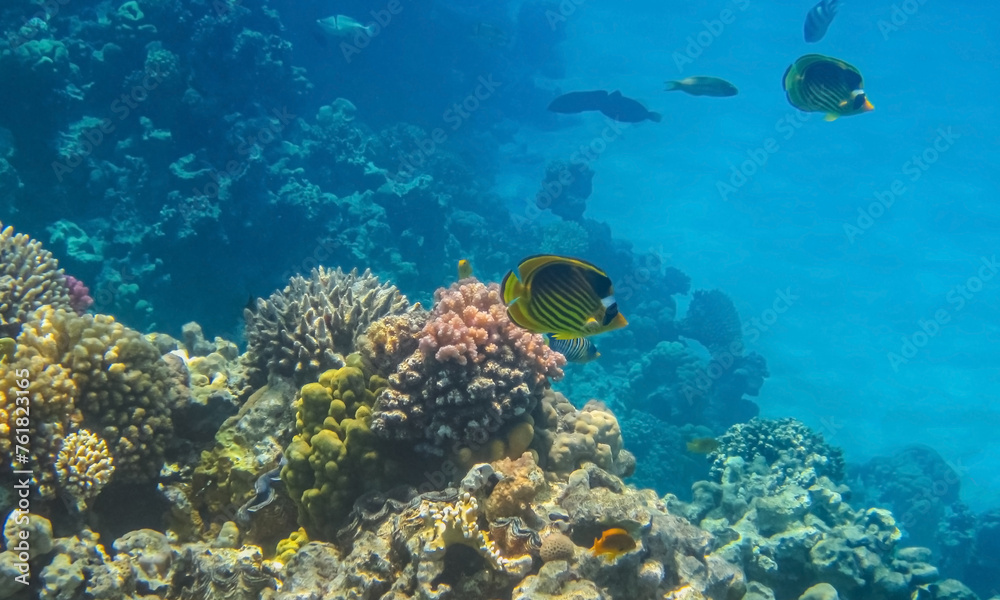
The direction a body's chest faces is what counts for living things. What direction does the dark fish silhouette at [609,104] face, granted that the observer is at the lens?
facing to the left of the viewer

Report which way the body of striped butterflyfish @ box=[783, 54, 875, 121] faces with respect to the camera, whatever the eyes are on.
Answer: to the viewer's right

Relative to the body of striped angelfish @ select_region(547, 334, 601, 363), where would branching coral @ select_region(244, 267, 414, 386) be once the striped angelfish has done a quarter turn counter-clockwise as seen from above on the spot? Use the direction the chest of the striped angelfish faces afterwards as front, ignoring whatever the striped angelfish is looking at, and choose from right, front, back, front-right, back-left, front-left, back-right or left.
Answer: left

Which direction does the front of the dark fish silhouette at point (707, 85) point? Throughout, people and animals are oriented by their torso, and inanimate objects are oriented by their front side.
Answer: to the viewer's right

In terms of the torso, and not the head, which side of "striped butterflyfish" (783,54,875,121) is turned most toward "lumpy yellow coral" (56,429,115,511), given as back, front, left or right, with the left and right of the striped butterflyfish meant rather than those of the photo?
back

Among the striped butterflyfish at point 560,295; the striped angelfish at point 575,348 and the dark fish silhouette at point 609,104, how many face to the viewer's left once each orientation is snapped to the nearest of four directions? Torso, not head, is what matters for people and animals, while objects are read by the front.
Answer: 1

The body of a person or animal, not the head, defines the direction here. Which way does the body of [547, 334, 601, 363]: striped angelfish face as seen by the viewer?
to the viewer's right

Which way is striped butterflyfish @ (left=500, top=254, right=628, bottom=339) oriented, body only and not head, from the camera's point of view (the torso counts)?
to the viewer's right

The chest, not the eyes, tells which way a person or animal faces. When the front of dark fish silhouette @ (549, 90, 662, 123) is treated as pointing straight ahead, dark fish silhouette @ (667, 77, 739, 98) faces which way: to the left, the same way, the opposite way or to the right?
the opposite way

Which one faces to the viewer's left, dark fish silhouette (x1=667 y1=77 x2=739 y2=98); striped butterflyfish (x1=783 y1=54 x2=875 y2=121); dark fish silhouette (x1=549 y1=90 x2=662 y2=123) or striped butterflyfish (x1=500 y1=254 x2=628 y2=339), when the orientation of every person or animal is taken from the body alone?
dark fish silhouette (x1=549 y1=90 x2=662 y2=123)
